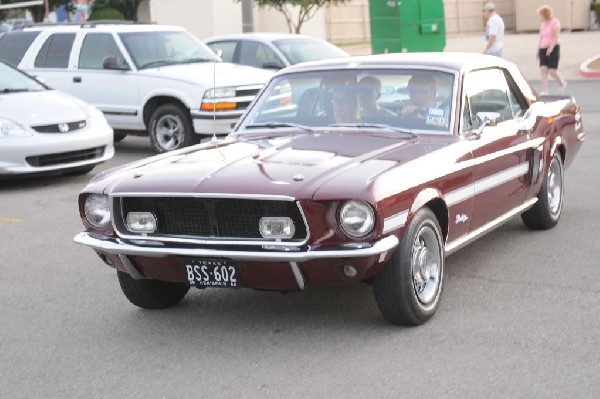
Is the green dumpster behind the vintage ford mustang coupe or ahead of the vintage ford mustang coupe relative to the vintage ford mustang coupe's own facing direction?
behind

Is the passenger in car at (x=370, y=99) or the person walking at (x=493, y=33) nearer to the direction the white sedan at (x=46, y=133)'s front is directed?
the passenger in car

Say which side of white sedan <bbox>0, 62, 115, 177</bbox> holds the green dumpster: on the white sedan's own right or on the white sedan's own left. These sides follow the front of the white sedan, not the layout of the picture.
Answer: on the white sedan's own left

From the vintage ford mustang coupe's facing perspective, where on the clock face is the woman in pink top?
The woman in pink top is roughly at 5 o'clock from the vintage ford mustang coupe.

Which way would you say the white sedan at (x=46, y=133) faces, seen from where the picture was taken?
facing the viewer and to the right of the viewer

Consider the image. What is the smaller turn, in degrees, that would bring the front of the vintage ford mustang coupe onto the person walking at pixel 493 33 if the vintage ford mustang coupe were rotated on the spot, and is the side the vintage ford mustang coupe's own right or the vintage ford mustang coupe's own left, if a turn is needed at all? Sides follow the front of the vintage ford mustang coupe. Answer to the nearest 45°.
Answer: approximately 135° to the vintage ford mustang coupe's own right

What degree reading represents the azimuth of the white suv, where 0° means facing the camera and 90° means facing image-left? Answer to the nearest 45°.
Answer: approximately 315°

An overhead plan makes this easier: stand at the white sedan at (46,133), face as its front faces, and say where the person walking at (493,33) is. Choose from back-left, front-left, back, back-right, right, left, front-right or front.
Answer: left

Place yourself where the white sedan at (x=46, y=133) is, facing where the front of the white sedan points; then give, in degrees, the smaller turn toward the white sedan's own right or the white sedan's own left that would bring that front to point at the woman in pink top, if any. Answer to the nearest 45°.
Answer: approximately 90° to the white sedan's own left

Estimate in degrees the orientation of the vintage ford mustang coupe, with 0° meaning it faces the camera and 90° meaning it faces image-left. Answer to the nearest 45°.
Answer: approximately 45°
